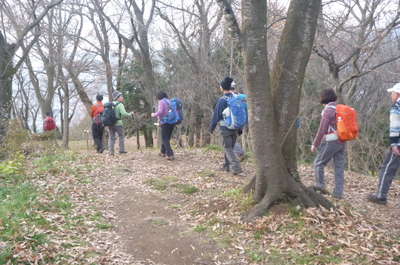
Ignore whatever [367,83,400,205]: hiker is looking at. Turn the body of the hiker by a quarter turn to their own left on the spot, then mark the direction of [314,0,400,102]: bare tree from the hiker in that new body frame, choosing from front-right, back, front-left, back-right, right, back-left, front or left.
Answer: back

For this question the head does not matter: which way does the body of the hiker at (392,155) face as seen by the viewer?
to the viewer's left

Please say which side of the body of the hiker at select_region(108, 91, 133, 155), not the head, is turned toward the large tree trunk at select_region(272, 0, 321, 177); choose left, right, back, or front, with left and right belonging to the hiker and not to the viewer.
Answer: right

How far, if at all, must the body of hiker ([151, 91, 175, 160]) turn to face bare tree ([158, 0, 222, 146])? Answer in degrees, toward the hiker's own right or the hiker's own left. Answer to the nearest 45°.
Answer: approximately 90° to the hiker's own right

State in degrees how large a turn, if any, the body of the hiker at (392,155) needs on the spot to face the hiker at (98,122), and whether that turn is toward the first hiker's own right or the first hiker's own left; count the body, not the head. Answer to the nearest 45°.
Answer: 0° — they already face them

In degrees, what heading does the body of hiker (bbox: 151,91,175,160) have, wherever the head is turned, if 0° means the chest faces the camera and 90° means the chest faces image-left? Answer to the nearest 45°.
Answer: approximately 90°

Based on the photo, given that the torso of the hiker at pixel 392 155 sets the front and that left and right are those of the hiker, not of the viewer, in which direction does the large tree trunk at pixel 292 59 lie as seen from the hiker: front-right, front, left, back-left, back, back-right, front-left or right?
front-left

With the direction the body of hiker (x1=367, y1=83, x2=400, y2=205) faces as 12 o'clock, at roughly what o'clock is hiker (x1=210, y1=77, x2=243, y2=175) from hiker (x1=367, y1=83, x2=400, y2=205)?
hiker (x1=210, y1=77, x2=243, y2=175) is roughly at 12 o'clock from hiker (x1=367, y1=83, x2=400, y2=205).
